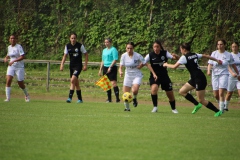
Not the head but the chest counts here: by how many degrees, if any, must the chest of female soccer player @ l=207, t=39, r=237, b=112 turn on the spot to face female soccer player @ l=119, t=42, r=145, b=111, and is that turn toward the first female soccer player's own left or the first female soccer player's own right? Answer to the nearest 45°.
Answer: approximately 90° to the first female soccer player's own right

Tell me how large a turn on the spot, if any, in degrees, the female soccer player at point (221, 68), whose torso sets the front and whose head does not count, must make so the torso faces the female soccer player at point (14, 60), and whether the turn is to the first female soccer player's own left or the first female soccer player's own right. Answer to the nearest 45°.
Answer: approximately 90° to the first female soccer player's own right

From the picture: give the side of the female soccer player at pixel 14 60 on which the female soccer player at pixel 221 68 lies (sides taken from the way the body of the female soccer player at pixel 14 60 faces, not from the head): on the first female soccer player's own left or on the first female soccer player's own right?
on the first female soccer player's own left

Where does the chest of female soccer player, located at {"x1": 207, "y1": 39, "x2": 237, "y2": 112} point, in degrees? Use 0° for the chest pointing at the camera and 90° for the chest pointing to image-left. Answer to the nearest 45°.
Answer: approximately 0°
